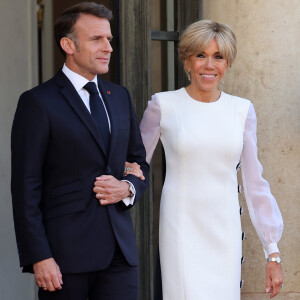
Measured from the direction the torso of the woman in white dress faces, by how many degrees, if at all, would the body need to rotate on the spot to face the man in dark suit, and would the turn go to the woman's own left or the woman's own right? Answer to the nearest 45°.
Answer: approximately 45° to the woman's own right

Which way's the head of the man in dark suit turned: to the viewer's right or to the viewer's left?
to the viewer's right

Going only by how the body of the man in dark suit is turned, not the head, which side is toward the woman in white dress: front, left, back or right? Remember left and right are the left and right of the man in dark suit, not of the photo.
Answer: left

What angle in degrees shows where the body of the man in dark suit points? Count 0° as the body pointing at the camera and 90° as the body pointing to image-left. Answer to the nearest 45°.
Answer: approximately 315°
